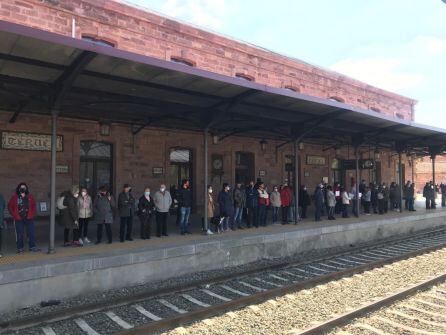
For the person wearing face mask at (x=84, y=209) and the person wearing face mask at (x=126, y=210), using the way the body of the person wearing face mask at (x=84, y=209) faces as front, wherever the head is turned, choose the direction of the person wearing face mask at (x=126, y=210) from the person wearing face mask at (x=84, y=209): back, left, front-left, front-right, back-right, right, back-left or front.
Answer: left

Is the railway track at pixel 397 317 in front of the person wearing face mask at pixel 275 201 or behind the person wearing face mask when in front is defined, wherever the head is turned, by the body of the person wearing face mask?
in front

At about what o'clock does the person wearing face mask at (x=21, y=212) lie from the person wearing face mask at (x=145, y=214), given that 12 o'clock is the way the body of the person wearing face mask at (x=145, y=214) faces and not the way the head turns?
the person wearing face mask at (x=21, y=212) is roughly at 2 o'clock from the person wearing face mask at (x=145, y=214).

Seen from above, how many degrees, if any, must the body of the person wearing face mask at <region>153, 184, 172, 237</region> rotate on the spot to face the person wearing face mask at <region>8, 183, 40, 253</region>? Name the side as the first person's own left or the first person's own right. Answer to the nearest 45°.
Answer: approximately 45° to the first person's own right

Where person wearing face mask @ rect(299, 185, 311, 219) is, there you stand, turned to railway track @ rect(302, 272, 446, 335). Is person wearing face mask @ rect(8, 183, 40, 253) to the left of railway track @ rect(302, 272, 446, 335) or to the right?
right

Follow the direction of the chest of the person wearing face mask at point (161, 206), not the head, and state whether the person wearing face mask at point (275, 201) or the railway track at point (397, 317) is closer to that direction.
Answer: the railway track

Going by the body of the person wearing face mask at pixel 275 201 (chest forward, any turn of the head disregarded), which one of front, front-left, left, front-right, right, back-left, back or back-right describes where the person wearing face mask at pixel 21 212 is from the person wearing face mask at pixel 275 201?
front-right

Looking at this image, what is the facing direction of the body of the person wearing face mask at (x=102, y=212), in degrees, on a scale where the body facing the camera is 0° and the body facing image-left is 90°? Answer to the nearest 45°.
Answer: approximately 0°

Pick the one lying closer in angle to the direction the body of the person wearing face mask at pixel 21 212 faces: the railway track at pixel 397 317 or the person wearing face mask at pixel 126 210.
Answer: the railway track

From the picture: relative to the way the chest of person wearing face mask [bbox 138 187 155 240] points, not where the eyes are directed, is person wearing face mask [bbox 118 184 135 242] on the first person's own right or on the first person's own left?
on the first person's own right
